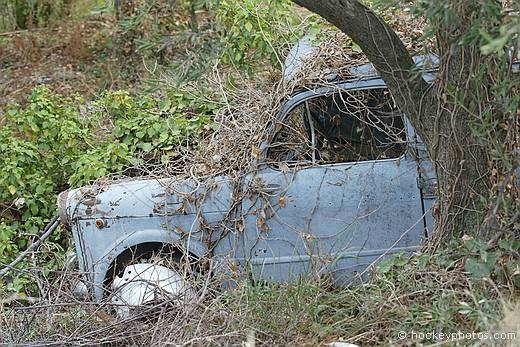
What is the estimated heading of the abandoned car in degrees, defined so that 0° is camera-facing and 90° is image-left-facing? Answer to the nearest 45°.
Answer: approximately 90°

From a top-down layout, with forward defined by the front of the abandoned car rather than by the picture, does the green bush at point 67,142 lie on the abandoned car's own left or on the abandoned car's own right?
on the abandoned car's own right

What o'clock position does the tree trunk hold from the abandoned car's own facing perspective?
The tree trunk is roughly at 7 o'clock from the abandoned car.

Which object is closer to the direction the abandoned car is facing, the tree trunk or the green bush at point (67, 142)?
the green bush
